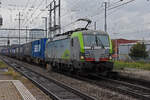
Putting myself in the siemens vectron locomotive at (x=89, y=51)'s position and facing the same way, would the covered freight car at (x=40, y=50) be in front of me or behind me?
behind

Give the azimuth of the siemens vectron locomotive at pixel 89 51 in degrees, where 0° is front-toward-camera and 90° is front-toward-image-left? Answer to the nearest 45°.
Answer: approximately 315°

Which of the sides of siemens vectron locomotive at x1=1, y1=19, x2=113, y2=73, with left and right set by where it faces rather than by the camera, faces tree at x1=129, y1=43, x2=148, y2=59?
left
